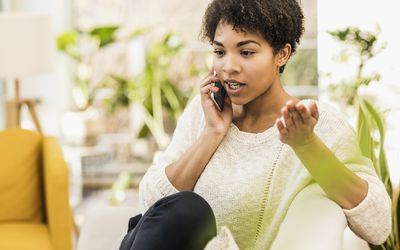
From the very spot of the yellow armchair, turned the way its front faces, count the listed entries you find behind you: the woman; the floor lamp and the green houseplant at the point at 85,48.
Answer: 2

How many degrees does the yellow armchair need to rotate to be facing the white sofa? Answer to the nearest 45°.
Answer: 0° — it already faces it

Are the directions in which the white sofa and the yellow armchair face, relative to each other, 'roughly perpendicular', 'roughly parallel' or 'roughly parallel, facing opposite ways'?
roughly parallel

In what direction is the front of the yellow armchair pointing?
toward the camera

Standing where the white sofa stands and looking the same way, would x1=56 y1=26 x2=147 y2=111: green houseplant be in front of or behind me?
behind

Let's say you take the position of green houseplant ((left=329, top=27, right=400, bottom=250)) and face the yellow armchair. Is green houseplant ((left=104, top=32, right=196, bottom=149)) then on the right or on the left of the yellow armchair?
right

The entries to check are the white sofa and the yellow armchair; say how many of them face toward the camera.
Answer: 2

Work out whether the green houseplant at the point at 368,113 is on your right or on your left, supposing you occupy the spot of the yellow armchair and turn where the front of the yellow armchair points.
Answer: on your left

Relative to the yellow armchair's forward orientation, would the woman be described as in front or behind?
in front

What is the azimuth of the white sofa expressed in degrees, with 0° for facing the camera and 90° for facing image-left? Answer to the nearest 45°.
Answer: approximately 0°
